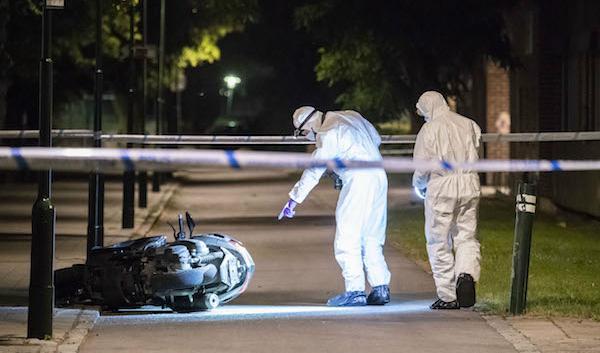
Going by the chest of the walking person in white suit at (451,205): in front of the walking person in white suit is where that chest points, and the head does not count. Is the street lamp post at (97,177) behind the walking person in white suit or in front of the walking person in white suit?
in front

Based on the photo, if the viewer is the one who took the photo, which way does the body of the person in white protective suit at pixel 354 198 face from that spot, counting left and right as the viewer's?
facing to the left of the viewer

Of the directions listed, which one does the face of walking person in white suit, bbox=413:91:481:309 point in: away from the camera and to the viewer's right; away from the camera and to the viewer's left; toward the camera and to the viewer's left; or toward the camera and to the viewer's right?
away from the camera and to the viewer's left

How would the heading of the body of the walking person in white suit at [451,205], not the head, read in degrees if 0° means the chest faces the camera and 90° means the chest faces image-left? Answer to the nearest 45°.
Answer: approximately 135°

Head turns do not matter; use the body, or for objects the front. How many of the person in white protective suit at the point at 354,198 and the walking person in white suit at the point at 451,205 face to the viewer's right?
0

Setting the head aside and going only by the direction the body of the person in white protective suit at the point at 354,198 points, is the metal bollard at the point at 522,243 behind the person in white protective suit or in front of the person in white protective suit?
behind

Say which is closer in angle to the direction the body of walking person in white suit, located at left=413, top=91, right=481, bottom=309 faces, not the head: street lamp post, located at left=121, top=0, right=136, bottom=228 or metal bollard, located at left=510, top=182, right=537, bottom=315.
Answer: the street lamp post

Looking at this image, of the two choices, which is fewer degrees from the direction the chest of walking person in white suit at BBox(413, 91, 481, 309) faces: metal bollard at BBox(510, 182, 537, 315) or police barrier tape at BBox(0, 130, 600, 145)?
the police barrier tape
